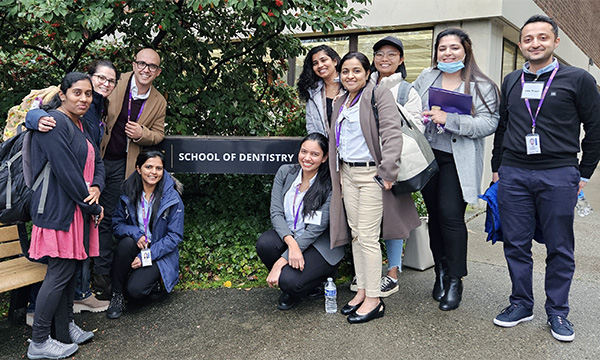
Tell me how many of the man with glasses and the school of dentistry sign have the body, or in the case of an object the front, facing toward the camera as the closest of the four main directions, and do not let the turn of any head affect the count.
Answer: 2

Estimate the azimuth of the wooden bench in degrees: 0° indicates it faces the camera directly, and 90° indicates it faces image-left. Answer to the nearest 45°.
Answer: approximately 315°

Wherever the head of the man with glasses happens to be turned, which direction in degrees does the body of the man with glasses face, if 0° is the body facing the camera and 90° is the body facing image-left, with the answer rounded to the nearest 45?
approximately 0°

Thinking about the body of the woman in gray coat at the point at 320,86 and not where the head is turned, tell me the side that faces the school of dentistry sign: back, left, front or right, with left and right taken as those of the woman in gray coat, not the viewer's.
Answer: right

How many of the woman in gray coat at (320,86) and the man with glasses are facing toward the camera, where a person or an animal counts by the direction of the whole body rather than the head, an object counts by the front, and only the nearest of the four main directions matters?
2

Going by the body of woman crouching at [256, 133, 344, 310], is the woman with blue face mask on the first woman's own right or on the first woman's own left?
on the first woman's own left

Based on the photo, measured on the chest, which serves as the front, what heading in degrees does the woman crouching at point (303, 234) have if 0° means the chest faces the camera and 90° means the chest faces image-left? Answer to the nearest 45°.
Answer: approximately 45°

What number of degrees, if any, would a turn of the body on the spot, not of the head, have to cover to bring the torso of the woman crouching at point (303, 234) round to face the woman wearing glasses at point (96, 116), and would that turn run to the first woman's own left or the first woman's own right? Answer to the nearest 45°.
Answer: approximately 45° to the first woman's own right

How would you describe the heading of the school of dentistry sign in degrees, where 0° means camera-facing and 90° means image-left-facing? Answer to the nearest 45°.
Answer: approximately 0°
